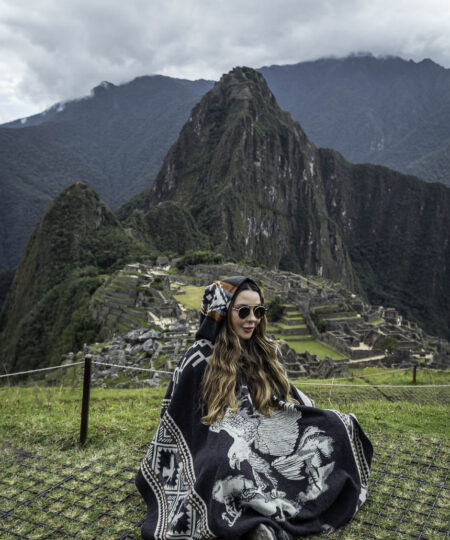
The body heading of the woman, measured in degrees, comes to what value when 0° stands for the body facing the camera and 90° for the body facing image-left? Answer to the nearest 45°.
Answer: approximately 315°
